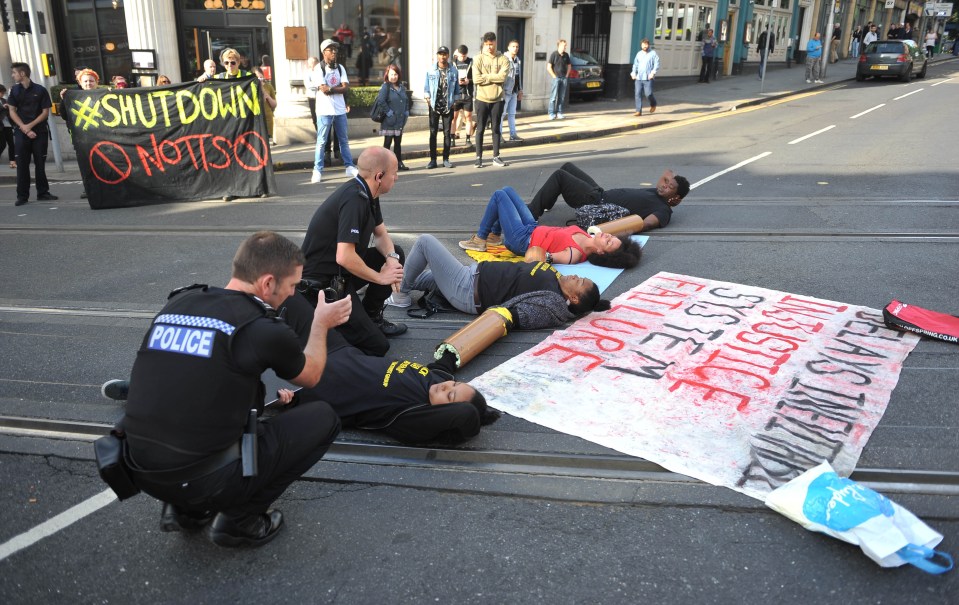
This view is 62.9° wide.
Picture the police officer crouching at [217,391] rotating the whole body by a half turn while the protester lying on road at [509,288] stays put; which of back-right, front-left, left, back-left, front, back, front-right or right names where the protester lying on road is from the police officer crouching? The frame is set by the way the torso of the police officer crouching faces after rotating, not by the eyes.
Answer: back

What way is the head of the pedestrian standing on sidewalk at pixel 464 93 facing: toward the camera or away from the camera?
toward the camera

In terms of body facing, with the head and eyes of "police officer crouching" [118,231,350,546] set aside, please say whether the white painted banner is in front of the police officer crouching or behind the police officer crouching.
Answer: in front

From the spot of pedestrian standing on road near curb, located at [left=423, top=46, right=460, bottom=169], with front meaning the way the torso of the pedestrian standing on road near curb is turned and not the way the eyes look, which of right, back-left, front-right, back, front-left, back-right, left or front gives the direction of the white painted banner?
front

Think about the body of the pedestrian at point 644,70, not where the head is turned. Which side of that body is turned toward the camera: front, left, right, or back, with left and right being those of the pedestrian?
front

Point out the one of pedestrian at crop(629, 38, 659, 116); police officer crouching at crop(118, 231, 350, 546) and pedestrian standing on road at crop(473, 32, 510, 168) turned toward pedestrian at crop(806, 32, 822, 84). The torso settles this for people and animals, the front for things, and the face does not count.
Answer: the police officer crouching

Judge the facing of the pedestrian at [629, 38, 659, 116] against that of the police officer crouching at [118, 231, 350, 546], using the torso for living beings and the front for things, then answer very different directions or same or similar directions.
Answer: very different directions

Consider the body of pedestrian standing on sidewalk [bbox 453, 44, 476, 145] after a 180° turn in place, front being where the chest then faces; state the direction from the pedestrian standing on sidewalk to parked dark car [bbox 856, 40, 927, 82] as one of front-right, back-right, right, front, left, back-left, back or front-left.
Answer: front-right

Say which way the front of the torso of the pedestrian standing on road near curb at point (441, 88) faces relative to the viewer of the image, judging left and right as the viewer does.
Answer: facing the viewer

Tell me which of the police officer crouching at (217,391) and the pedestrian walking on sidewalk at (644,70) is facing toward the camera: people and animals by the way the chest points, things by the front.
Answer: the pedestrian walking on sidewalk

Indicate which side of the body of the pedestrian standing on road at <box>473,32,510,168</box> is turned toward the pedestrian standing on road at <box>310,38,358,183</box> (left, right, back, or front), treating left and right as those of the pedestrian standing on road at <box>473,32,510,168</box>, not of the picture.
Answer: right

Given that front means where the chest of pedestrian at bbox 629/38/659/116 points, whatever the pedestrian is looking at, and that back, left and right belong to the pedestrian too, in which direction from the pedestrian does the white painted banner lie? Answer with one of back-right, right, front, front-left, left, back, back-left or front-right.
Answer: front

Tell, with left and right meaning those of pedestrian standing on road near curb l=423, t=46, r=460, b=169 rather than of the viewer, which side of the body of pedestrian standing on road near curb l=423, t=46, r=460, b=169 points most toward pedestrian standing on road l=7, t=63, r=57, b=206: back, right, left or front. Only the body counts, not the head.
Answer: right

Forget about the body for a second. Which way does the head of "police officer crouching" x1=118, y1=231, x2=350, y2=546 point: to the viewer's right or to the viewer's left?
to the viewer's right

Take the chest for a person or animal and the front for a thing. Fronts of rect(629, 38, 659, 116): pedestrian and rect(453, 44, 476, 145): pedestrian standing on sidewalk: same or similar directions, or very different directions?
same or similar directions

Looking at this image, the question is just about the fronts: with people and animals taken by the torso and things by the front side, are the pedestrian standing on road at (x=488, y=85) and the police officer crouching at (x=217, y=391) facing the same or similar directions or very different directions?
very different directions

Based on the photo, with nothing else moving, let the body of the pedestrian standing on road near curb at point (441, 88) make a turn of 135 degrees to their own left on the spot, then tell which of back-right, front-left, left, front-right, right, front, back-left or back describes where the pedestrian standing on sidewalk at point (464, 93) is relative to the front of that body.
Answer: front-left

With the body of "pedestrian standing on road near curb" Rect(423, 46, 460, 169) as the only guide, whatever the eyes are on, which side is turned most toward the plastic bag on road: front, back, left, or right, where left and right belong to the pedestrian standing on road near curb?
front

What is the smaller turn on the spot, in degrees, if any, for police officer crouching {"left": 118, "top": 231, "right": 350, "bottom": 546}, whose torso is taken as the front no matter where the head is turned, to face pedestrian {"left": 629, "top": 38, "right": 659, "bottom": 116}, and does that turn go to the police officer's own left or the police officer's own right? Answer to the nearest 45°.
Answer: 0° — they already face them

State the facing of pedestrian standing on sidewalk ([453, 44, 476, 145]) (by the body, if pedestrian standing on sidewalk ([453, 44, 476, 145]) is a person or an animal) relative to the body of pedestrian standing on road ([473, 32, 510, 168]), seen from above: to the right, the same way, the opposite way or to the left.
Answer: the same way

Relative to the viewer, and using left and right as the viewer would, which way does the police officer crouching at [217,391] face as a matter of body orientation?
facing away from the viewer and to the right of the viewer
